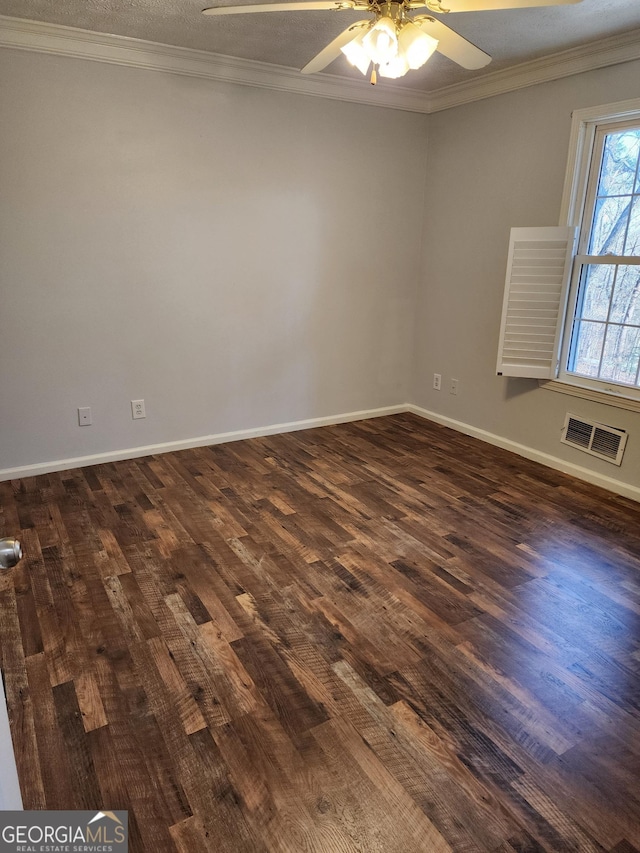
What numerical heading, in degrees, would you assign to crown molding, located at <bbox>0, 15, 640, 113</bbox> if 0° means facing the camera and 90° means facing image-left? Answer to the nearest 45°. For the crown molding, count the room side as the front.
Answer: approximately 0°

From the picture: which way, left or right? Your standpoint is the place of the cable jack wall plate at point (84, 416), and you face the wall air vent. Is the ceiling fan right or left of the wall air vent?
right

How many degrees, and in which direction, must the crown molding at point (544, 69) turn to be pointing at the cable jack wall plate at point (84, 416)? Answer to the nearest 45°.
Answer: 0° — it already faces it

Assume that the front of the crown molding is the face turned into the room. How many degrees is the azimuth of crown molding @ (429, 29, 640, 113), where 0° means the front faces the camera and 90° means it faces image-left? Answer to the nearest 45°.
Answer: approximately 45°
